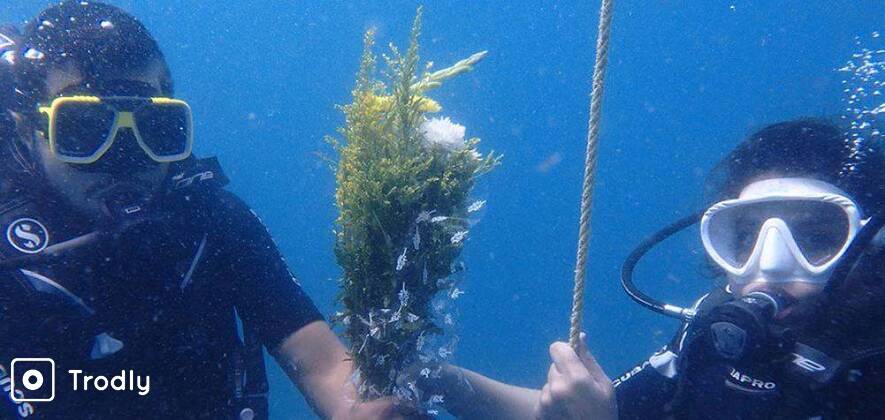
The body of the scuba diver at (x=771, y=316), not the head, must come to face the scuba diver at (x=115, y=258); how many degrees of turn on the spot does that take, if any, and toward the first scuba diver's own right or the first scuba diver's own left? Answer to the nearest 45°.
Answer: approximately 45° to the first scuba diver's own right

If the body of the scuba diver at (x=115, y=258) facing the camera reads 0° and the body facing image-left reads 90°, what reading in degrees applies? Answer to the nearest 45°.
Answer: approximately 0°

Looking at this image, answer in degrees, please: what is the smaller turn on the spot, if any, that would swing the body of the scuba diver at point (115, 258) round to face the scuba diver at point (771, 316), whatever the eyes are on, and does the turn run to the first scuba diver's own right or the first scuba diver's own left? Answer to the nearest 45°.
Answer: approximately 90° to the first scuba diver's own left

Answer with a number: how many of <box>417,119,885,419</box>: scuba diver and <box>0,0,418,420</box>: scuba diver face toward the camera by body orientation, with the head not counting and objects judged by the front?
2
